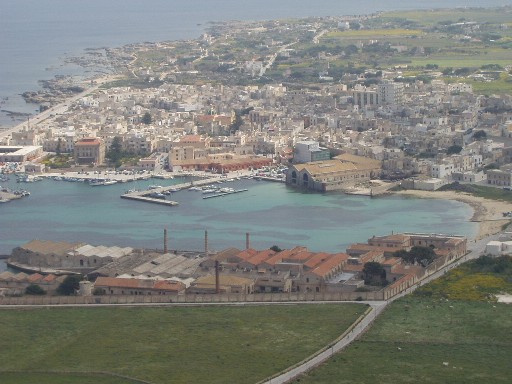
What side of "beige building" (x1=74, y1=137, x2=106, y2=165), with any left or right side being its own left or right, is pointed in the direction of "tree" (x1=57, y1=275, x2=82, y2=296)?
front

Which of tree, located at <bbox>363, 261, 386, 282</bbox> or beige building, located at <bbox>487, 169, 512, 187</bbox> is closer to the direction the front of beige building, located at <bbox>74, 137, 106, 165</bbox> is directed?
the tree

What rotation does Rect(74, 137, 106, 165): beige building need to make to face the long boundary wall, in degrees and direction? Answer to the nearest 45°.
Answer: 0° — it already faces it

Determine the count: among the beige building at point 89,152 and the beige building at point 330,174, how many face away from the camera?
0

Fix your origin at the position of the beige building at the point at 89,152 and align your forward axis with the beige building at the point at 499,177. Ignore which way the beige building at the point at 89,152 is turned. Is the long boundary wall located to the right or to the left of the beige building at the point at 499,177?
right

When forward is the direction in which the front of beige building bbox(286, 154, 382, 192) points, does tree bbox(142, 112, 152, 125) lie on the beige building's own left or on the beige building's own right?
on the beige building's own right

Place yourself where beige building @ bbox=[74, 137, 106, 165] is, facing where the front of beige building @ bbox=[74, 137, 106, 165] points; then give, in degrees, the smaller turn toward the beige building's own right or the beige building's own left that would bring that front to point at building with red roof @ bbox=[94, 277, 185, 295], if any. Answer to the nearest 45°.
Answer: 0° — it already faces it

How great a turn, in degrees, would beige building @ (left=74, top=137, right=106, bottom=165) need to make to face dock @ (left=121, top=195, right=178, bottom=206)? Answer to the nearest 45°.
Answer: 0° — it already faces it

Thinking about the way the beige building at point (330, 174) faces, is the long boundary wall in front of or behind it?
in front

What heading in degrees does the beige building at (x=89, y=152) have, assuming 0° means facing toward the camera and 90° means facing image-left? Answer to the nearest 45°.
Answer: approximately 0°
